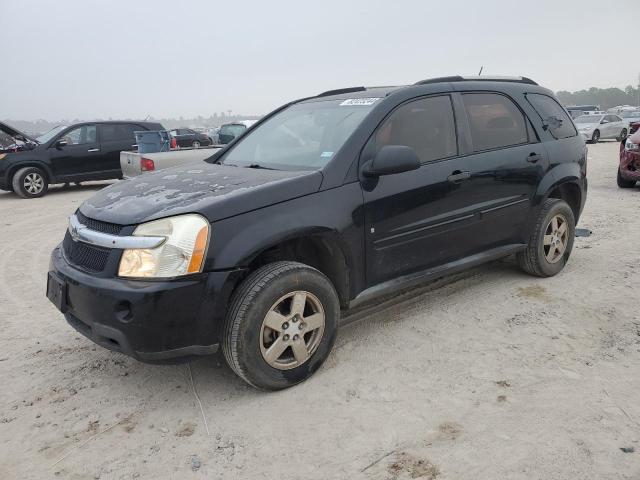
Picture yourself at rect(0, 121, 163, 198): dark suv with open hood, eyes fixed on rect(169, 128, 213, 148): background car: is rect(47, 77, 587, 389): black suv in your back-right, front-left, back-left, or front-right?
back-right

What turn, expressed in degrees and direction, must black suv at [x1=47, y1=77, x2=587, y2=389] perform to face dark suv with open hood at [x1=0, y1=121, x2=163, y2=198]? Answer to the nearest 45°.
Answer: approximately 90° to its right

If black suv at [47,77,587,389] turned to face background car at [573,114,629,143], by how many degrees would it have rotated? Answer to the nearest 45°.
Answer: approximately 180°

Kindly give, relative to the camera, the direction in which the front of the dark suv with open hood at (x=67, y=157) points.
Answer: facing to the left of the viewer

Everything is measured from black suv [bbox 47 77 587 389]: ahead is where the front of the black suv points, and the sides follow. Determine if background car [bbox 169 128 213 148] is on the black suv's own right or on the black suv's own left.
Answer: on the black suv's own right

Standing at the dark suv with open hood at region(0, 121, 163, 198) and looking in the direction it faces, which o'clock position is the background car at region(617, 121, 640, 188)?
The background car is roughly at 7 o'clock from the dark suv with open hood.

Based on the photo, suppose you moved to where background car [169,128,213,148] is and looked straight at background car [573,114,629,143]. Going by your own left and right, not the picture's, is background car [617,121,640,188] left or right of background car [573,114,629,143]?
right

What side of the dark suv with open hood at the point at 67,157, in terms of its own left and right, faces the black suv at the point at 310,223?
left

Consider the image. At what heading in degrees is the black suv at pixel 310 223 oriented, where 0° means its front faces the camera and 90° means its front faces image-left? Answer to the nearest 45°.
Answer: approximately 45°

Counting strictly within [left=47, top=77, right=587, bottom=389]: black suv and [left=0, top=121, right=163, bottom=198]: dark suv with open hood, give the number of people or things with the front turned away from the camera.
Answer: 0
